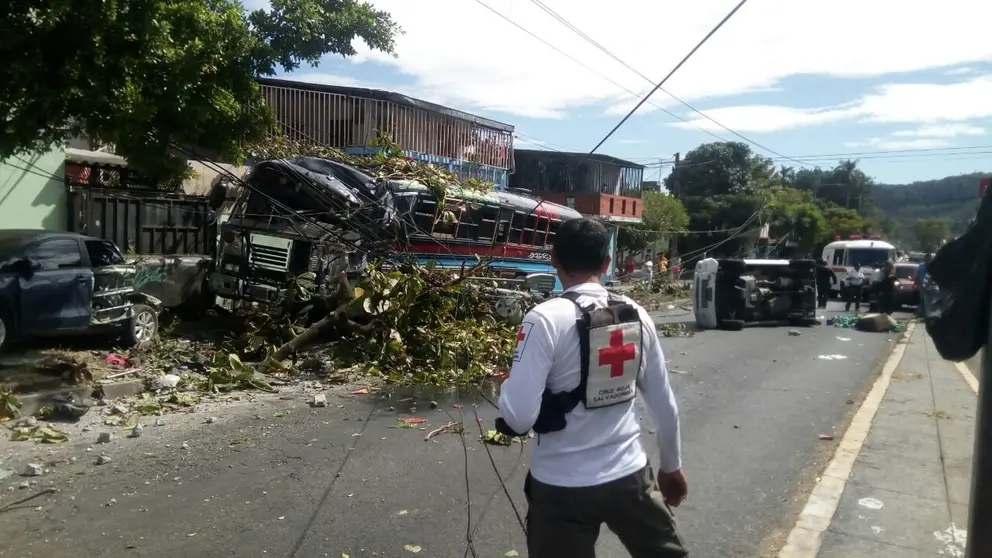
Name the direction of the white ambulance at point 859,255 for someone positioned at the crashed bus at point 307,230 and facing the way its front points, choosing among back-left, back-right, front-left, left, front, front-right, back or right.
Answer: back

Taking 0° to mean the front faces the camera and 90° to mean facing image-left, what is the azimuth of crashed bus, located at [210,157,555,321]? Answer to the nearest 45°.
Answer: approximately 45°

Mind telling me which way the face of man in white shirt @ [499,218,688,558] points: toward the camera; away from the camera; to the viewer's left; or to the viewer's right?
away from the camera

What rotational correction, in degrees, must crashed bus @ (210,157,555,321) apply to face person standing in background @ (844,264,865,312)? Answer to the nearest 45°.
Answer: approximately 180°

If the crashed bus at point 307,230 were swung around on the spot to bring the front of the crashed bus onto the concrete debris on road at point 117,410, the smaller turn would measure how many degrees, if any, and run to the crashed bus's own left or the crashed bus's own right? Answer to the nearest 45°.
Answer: approximately 45° to the crashed bus's own left

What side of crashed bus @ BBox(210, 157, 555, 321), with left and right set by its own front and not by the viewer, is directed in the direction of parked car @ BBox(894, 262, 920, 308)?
back

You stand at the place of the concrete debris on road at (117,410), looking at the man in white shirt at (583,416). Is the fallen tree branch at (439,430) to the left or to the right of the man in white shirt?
left
